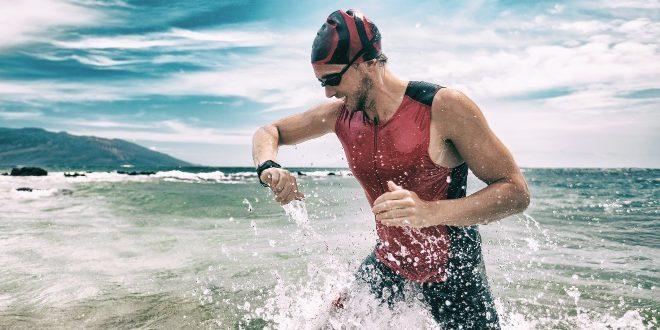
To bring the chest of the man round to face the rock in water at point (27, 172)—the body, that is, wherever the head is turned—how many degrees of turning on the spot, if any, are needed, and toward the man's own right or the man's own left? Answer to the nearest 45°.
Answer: approximately 90° to the man's own right

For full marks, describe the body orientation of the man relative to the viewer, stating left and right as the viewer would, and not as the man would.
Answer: facing the viewer and to the left of the viewer
